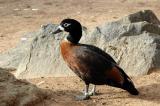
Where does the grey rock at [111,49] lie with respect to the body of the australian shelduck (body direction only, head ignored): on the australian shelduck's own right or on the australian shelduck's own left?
on the australian shelduck's own right

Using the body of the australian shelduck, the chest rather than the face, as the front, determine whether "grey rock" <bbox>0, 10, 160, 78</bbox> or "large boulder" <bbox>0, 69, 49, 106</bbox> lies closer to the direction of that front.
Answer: the large boulder

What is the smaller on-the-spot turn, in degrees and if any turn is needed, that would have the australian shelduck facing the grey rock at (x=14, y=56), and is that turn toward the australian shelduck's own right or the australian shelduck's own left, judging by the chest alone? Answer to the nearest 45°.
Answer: approximately 45° to the australian shelduck's own right

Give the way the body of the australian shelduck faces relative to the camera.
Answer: to the viewer's left

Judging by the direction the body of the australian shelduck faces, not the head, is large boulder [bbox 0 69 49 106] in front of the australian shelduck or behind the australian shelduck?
in front
